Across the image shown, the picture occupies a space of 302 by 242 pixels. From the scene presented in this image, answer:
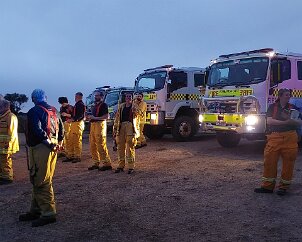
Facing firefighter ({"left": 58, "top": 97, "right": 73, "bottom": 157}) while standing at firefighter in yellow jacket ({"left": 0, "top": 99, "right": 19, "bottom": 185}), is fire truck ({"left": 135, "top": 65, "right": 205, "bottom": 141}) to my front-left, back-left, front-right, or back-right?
front-right

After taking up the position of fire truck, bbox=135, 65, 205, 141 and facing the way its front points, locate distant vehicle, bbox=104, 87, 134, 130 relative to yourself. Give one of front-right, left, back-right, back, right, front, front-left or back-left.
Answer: right

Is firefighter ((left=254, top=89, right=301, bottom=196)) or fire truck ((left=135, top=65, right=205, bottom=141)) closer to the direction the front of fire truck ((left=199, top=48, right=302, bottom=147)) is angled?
the firefighter

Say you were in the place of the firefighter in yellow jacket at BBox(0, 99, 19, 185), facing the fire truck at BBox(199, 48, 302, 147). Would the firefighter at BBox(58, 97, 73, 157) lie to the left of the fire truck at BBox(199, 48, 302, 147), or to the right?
left

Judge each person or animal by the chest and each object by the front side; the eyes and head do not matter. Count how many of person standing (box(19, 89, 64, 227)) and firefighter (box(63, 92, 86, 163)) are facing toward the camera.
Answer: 0

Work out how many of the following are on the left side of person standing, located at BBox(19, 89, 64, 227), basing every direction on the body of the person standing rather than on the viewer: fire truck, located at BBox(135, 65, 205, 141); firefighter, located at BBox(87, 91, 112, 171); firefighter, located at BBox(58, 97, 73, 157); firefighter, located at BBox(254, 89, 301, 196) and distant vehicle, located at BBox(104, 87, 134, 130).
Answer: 0

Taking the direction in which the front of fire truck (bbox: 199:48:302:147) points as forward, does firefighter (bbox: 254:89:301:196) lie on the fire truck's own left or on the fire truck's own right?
on the fire truck's own left

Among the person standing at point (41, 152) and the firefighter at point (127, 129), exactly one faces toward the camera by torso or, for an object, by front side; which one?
the firefighter

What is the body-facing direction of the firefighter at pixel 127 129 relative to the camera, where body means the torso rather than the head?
toward the camera

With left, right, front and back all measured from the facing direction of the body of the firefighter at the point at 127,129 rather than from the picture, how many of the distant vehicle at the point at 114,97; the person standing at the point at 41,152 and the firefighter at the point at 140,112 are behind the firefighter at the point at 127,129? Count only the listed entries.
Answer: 2

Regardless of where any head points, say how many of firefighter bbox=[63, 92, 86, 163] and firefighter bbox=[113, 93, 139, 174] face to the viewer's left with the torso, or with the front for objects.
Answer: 1

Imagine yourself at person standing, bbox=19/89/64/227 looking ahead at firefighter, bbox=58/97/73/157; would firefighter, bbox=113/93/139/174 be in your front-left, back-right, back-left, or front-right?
front-right
